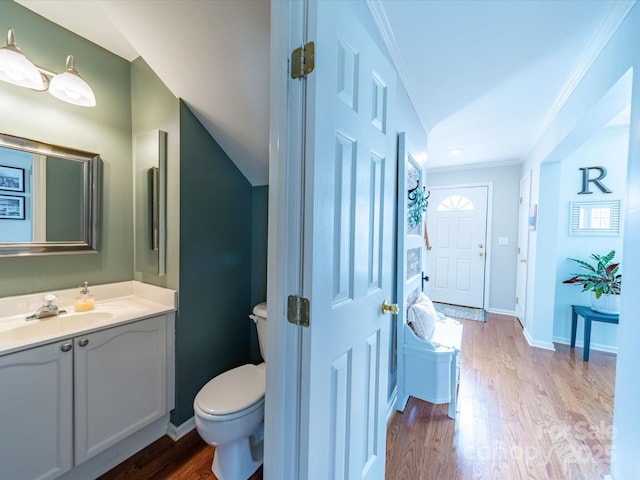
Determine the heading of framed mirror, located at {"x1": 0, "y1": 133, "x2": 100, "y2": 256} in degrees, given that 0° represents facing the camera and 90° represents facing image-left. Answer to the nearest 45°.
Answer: approximately 315°

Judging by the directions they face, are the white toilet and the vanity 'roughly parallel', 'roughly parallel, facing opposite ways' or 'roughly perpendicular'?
roughly perpendicular

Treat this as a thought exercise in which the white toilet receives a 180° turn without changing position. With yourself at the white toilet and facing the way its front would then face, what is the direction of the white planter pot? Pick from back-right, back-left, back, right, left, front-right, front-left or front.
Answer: front-right

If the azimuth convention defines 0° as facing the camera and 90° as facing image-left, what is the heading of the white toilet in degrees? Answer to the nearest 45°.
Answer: approximately 45°

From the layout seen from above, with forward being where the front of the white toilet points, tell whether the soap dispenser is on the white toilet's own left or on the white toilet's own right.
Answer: on the white toilet's own right

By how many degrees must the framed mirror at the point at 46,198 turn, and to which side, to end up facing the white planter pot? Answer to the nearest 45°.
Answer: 0° — it already faces it

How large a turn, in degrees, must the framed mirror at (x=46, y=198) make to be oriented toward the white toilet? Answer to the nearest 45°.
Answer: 0° — it already faces it
